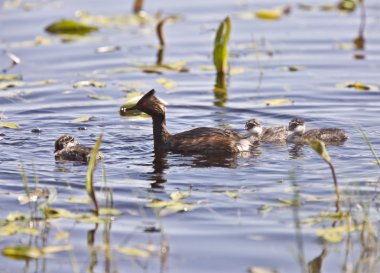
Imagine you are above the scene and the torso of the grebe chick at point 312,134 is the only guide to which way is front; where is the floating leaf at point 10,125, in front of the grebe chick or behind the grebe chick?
in front

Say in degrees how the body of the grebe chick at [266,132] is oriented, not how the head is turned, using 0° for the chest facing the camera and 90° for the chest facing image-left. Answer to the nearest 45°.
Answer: approximately 90°

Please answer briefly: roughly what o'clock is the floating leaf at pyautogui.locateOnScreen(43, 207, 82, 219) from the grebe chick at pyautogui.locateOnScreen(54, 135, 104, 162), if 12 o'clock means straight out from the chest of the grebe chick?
The floating leaf is roughly at 9 o'clock from the grebe chick.

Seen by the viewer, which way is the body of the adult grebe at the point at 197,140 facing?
to the viewer's left

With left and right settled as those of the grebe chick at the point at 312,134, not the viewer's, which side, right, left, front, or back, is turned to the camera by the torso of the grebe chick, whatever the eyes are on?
left

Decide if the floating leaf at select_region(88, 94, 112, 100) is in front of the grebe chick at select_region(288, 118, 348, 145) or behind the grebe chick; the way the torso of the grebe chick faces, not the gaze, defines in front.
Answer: in front

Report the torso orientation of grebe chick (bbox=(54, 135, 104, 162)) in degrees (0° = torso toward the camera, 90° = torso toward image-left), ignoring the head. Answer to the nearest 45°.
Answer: approximately 90°

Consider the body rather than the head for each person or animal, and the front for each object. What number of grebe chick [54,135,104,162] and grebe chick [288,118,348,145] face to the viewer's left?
2

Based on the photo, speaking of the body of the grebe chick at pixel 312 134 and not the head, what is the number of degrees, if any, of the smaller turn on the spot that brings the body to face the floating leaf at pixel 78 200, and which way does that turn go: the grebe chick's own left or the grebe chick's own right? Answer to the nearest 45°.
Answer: approximately 45° to the grebe chick's own left

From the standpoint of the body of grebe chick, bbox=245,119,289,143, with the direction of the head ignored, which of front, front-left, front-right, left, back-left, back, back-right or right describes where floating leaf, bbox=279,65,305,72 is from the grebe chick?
right

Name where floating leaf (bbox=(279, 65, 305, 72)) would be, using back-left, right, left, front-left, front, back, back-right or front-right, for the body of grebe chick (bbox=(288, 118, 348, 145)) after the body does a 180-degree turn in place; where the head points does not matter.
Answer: left
